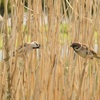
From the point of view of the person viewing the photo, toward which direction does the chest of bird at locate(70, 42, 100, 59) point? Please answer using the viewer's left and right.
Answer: facing to the left of the viewer

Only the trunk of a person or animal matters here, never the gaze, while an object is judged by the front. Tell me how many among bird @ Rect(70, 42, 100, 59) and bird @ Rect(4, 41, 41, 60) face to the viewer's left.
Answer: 1

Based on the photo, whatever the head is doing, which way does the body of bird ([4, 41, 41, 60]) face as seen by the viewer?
to the viewer's right

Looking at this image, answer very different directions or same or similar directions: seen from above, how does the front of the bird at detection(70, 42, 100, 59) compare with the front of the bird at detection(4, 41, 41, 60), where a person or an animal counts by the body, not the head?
very different directions
